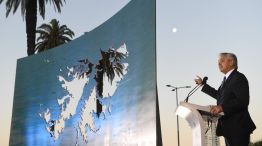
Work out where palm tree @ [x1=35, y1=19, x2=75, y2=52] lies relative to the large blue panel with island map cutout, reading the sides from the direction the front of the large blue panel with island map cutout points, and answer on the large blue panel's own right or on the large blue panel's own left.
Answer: on the large blue panel's own right

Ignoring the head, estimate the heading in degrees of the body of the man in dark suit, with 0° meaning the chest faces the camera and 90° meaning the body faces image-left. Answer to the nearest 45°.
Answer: approximately 90°

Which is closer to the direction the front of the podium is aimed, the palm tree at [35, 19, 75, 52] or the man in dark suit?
the palm tree

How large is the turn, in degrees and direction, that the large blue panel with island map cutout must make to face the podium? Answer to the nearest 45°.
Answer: approximately 45° to its left
